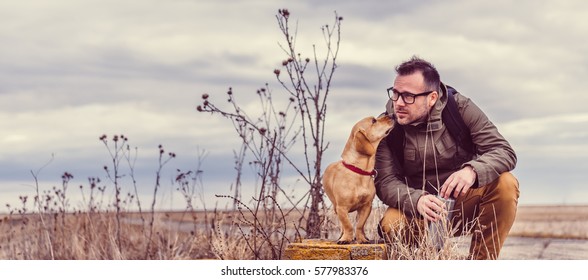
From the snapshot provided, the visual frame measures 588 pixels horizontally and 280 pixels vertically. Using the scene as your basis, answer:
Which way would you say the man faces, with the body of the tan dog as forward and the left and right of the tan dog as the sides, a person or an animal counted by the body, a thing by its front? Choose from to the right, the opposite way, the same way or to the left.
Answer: to the right

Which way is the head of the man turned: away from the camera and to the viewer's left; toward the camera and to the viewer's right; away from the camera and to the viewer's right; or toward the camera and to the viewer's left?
toward the camera and to the viewer's left

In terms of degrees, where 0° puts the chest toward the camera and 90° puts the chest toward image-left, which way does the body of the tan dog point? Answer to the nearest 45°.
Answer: approximately 315°

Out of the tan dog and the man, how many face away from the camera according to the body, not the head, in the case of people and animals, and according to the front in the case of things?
0

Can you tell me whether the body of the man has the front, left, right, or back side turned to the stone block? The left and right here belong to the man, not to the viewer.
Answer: right

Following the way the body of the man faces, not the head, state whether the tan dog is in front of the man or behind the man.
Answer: in front

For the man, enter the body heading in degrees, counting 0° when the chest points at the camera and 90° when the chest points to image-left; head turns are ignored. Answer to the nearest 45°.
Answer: approximately 45°
